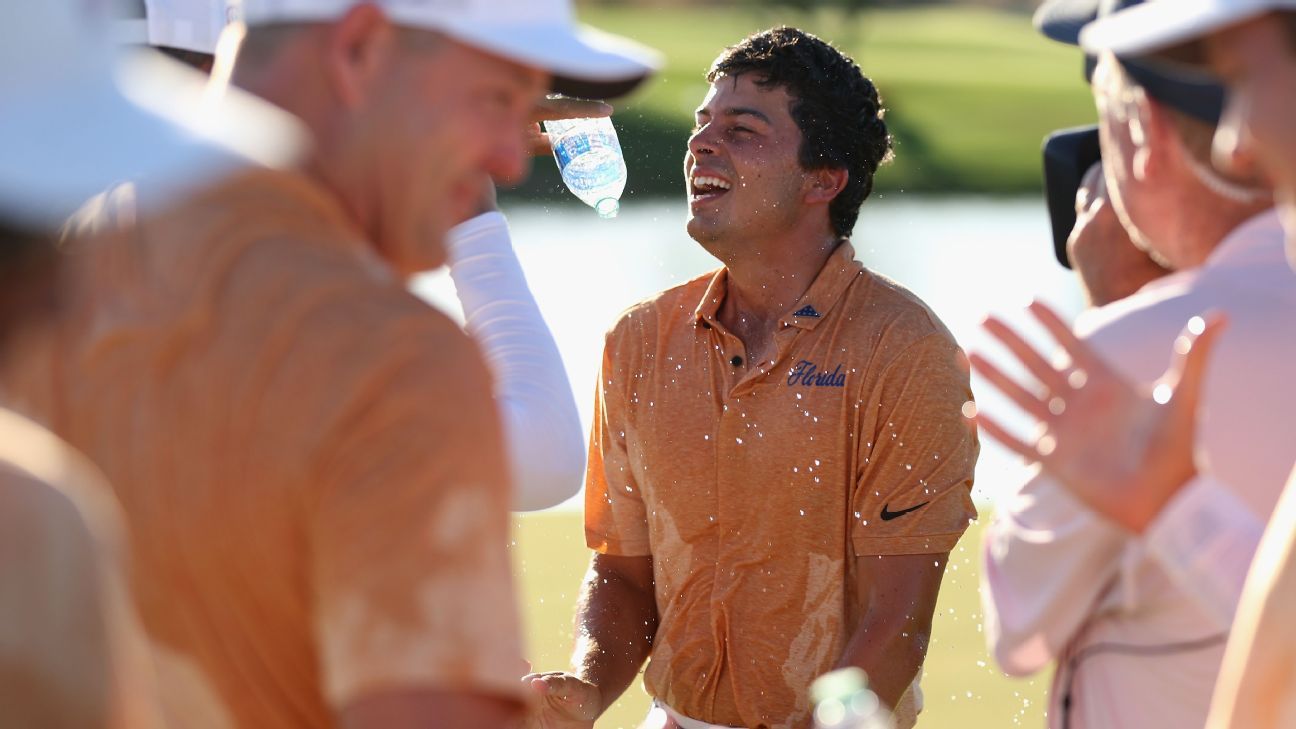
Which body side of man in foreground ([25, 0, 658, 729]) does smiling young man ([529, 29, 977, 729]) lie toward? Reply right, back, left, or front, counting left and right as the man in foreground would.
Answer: front

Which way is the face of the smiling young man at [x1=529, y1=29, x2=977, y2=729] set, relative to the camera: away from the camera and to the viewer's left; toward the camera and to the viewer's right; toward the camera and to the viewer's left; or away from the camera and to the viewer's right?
toward the camera and to the viewer's left

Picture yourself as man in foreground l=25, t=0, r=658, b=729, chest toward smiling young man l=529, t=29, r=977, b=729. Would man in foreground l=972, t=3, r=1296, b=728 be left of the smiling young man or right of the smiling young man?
right

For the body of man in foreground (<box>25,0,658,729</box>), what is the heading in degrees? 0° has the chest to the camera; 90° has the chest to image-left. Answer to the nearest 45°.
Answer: approximately 225°

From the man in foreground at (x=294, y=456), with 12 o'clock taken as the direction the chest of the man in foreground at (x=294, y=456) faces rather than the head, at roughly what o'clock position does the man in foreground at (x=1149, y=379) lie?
the man in foreground at (x=1149, y=379) is roughly at 1 o'clock from the man in foreground at (x=294, y=456).

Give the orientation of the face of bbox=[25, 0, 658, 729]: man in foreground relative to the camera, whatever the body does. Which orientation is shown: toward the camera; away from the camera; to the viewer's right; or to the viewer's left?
to the viewer's right
